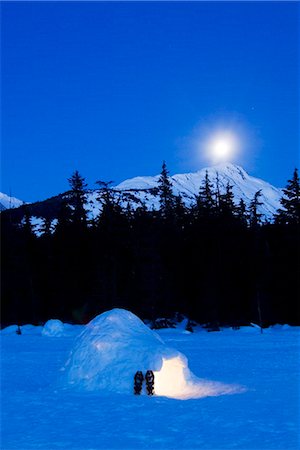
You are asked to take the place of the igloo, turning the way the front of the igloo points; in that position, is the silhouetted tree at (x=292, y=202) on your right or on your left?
on your left

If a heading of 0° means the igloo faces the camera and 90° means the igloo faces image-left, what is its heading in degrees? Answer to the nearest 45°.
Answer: approximately 315°

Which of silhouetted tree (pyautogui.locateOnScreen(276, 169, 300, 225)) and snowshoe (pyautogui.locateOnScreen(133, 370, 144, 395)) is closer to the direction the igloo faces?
the snowshoe

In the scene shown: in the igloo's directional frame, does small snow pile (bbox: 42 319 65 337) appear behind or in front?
behind

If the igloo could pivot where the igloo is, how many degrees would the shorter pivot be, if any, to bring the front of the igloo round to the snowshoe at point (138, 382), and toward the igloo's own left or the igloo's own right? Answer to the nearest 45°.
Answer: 0° — it already faces it

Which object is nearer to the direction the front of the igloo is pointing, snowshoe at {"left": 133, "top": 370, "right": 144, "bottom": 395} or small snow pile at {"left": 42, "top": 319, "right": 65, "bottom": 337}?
the snowshoe

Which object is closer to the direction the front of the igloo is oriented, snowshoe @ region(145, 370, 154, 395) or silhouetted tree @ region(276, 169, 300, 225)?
the snowshoe
